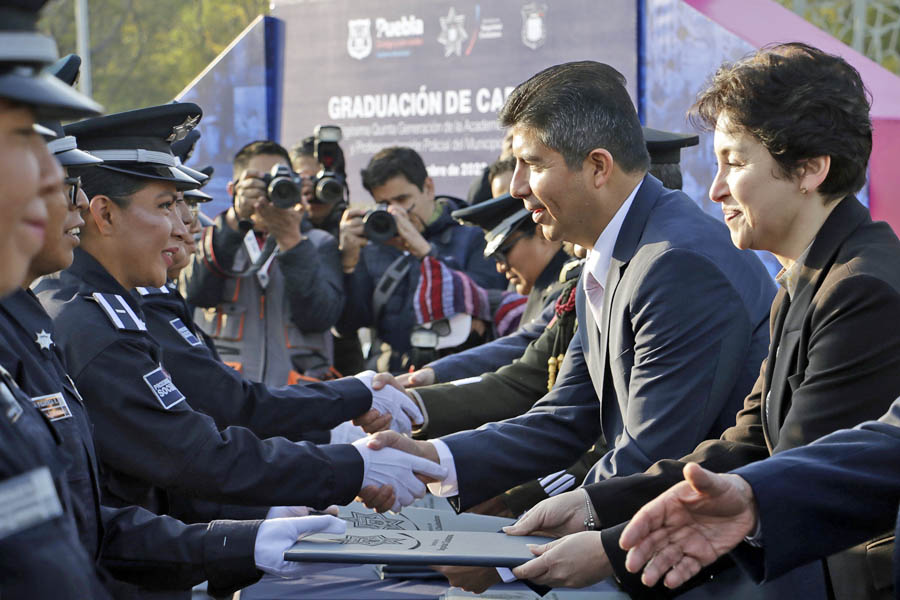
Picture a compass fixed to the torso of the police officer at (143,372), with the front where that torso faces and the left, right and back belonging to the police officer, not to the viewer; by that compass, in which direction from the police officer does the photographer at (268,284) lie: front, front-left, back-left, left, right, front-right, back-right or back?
left

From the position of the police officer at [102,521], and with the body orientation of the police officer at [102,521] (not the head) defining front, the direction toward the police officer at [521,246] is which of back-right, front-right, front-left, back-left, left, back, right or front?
front-left

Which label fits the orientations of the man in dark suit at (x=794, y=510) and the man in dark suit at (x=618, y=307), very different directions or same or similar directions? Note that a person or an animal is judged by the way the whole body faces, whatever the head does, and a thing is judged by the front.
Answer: same or similar directions

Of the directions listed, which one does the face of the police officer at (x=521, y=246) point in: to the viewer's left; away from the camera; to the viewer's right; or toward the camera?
to the viewer's left

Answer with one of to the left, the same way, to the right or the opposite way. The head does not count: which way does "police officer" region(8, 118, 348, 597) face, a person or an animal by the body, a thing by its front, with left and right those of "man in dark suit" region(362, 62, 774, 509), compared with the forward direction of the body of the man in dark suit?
the opposite way

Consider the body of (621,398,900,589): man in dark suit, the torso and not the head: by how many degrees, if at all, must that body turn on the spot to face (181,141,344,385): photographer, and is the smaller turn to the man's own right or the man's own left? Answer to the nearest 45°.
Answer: approximately 45° to the man's own right

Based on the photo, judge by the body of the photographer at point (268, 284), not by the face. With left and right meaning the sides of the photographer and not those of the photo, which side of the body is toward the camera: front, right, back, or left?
front

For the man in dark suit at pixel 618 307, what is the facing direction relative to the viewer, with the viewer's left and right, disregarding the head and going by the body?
facing to the left of the viewer

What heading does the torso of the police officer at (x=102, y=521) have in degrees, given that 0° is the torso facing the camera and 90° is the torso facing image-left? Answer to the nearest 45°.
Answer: approximately 270°

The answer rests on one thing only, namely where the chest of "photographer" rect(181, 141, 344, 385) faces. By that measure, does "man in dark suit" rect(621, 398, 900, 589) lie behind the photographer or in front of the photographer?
in front

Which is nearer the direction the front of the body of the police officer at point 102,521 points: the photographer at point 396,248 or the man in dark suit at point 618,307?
the man in dark suit

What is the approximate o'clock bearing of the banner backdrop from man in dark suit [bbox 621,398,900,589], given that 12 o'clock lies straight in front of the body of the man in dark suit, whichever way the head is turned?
The banner backdrop is roughly at 2 o'clock from the man in dark suit.

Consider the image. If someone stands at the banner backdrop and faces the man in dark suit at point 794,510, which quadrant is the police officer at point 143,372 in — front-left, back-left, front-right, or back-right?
front-right

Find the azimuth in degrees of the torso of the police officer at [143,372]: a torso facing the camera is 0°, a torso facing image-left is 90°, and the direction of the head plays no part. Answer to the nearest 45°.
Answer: approximately 270°

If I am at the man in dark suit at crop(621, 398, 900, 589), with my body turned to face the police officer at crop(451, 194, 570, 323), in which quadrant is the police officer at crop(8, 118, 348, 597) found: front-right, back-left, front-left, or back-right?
front-left

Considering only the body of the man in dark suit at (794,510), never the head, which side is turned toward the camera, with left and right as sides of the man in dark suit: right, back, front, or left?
left
